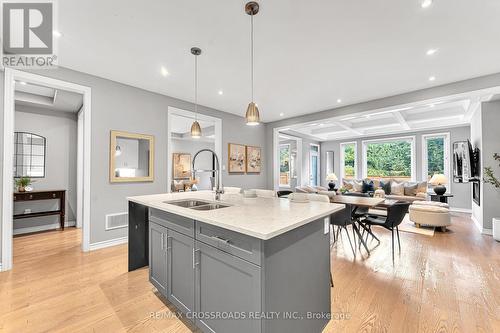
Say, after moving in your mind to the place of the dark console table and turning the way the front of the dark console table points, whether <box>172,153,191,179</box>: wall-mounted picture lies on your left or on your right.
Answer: on your left

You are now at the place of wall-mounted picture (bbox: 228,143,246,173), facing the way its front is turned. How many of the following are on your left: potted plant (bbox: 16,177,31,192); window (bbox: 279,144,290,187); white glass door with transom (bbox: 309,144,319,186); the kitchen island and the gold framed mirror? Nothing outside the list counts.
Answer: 2

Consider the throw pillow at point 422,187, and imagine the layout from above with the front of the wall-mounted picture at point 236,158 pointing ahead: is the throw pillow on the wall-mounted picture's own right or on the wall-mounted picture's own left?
on the wall-mounted picture's own left

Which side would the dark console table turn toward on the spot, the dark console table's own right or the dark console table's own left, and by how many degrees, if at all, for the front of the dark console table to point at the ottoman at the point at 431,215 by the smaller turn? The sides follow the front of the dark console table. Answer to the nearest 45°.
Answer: approximately 45° to the dark console table's own left

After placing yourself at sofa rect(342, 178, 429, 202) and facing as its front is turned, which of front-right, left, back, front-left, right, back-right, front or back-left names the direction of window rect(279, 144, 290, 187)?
right

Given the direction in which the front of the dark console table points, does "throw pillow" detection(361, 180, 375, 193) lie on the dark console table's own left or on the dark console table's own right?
on the dark console table's own left

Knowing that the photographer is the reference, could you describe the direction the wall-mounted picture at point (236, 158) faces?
facing the viewer and to the right of the viewer

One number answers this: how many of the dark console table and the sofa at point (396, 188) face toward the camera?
2

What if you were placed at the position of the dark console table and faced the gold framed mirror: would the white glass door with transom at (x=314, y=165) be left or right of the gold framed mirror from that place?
left

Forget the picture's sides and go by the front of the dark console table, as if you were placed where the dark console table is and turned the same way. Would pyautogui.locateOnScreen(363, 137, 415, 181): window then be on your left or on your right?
on your left

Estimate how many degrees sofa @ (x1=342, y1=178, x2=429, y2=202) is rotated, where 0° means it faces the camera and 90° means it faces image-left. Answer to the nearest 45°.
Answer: approximately 0°

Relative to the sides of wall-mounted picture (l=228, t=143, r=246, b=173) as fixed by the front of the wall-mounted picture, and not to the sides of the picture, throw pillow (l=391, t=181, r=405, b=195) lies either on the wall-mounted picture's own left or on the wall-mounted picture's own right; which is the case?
on the wall-mounted picture's own left

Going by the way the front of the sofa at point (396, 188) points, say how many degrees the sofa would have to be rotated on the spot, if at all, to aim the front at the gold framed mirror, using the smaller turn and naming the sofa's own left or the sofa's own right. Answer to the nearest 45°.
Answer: approximately 45° to the sofa's own right

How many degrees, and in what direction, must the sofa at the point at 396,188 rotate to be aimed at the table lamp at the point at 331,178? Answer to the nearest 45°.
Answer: approximately 90° to its right
